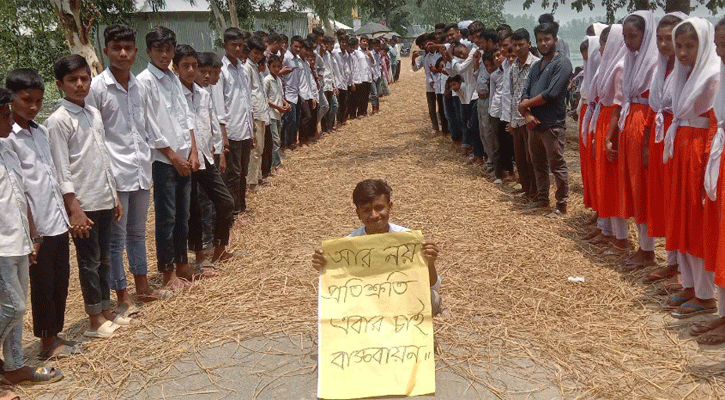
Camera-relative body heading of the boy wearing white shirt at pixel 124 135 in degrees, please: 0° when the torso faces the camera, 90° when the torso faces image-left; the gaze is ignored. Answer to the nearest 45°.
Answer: approximately 315°

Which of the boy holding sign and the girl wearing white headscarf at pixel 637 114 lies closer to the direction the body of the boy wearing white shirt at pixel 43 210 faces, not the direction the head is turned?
the boy holding sign

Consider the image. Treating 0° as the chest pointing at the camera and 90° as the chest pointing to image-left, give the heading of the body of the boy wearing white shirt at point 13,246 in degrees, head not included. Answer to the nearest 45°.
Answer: approximately 270°

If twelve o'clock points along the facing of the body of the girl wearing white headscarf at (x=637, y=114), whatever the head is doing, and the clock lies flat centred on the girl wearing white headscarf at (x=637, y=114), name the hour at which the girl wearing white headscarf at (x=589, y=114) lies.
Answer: the girl wearing white headscarf at (x=589, y=114) is roughly at 2 o'clock from the girl wearing white headscarf at (x=637, y=114).

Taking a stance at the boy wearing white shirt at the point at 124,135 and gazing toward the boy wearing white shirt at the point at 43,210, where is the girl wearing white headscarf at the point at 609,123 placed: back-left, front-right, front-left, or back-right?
back-left

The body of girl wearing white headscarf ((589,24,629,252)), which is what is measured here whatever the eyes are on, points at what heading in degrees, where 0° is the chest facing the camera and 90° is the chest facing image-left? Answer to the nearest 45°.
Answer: approximately 90°

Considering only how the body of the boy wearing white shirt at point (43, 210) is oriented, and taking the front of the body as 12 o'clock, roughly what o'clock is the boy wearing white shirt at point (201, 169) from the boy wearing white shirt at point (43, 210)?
the boy wearing white shirt at point (201, 169) is roughly at 9 o'clock from the boy wearing white shirt at point (43, 210).

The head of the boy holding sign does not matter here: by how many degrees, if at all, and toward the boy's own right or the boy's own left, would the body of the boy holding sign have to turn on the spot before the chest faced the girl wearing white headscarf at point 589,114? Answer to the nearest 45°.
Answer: approximately 135° to the boy's own left

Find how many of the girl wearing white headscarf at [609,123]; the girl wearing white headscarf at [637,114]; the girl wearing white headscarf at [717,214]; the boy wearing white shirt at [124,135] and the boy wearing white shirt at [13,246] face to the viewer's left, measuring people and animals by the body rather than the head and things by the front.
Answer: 3

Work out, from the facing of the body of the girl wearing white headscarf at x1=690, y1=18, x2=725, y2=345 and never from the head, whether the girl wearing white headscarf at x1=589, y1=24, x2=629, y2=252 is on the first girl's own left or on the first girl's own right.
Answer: on the first girl's own right

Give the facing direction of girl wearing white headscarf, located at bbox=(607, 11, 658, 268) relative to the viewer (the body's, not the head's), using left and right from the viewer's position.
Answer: facing to the left of the viewer
